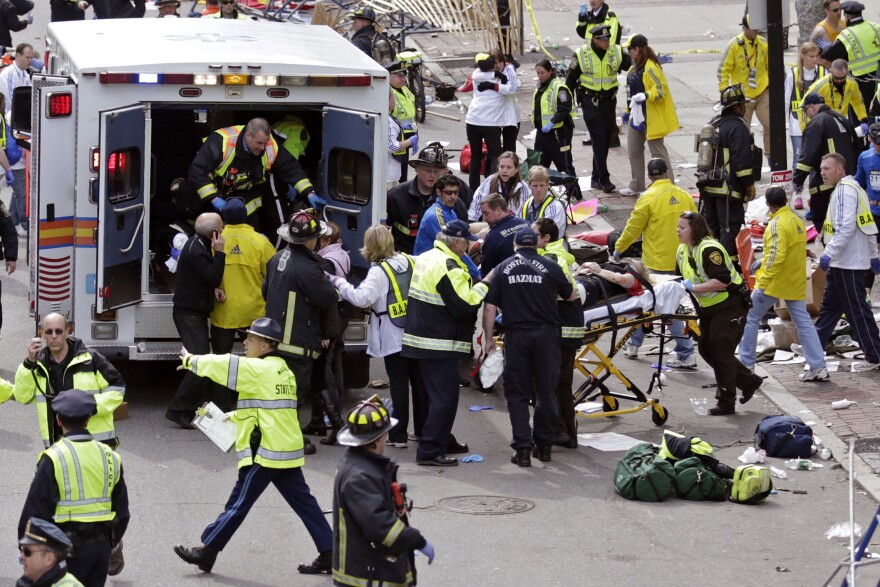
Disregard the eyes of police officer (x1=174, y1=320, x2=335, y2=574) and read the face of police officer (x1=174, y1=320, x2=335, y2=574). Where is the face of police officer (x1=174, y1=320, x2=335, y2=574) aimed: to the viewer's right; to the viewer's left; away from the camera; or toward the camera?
to the viewer's left

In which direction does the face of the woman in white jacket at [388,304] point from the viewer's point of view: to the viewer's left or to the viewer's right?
to the viewer's left

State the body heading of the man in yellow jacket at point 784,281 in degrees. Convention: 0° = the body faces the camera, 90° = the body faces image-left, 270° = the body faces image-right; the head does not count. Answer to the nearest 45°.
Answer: approximately 135°

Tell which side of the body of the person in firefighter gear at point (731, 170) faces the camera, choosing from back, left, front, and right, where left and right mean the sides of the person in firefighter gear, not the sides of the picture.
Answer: right

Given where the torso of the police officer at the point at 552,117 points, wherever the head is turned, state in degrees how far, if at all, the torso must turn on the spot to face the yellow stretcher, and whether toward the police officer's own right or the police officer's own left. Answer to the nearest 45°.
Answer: approximately 45° to the police officer's own left

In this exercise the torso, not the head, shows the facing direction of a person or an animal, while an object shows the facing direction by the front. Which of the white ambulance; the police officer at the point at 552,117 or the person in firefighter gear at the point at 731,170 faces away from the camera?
the white ambulance

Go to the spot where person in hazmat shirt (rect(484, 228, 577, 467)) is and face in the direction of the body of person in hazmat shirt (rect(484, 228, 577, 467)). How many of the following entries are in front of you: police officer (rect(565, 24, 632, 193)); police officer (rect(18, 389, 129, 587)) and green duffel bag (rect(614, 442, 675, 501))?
1

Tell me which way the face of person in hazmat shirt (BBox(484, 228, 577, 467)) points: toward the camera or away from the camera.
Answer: away from the camera

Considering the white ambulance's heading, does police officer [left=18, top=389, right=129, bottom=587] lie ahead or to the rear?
to the rear

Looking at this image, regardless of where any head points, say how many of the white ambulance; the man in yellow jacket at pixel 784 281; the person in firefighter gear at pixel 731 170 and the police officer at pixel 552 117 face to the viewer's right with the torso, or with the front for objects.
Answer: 1

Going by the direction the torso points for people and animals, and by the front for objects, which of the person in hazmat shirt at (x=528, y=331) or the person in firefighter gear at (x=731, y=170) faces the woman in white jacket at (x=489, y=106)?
the person in hazmat shirt at (x=528, y=331)

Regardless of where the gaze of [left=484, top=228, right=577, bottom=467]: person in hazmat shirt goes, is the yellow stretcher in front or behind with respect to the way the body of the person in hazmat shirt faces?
in front

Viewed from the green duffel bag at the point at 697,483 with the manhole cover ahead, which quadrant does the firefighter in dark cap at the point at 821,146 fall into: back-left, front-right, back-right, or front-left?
back-right

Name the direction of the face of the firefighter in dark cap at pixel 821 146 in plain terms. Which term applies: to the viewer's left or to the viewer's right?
to the viewer's left

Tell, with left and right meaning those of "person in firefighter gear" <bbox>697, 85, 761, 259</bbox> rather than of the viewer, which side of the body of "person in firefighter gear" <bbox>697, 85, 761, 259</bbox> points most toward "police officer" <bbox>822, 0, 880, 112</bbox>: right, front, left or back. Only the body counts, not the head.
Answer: left
